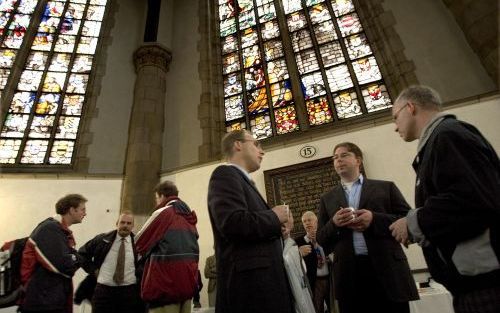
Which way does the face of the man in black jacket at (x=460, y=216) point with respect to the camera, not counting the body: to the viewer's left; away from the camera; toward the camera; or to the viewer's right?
to the viewer's left

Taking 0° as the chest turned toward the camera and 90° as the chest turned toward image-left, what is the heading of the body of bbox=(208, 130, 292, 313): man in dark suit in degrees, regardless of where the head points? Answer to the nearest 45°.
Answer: approximately 270°

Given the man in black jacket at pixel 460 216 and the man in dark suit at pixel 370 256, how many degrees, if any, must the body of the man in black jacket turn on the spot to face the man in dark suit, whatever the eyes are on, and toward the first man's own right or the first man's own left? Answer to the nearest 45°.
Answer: approximately 45° to the first man's own right

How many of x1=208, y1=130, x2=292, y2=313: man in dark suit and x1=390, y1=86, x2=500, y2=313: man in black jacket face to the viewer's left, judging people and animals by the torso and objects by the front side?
1

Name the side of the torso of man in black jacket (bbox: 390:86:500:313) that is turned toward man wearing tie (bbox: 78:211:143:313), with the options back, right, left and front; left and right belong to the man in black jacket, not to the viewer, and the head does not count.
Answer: front

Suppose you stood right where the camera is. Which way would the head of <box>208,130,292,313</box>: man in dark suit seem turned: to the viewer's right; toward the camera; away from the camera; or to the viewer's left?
to the viewer's right

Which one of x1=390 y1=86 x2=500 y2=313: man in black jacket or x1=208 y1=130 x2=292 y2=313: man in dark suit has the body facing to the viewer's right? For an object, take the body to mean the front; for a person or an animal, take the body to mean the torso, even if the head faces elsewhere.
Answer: the man in dark suit

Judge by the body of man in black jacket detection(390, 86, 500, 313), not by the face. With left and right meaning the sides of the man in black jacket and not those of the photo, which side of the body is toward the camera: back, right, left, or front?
left
